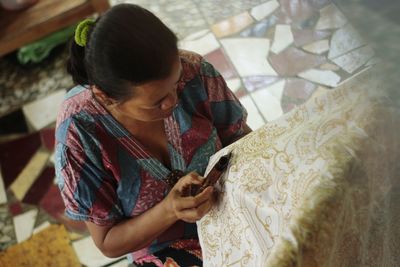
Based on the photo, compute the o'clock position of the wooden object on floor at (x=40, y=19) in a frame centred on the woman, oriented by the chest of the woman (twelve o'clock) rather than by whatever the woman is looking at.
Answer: The wooden object on floor is roughly at 7 o'clock from the woman.
